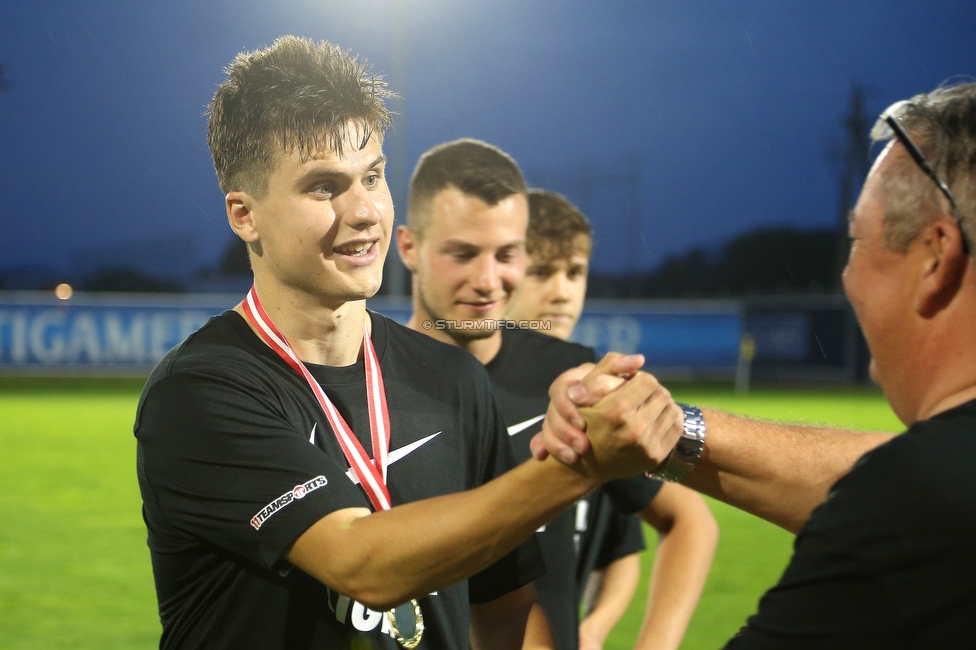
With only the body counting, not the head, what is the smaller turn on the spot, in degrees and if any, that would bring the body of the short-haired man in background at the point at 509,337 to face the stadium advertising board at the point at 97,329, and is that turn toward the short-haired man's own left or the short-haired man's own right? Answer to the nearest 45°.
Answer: approximately 180°

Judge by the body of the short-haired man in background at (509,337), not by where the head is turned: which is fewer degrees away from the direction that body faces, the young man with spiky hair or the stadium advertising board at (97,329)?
the young man with spiky hair

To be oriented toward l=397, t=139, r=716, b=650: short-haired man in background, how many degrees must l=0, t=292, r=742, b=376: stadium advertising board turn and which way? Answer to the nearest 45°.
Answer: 0° — it already faces them

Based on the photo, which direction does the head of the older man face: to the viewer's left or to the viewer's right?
to the viewer's left
